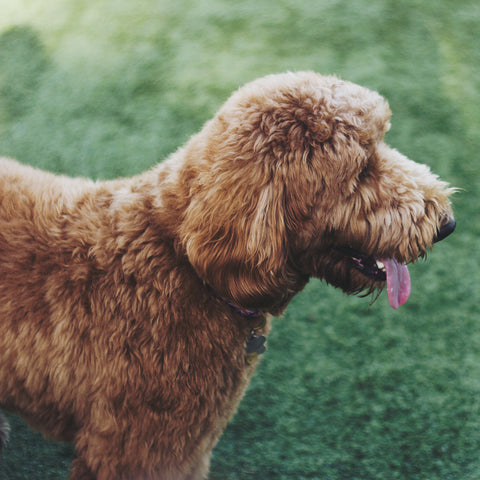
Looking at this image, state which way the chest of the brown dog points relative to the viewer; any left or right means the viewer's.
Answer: facing to the right of the viewer
